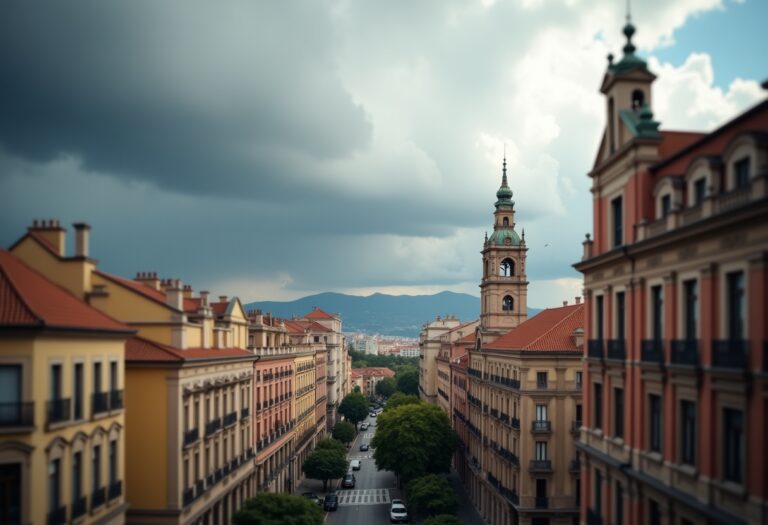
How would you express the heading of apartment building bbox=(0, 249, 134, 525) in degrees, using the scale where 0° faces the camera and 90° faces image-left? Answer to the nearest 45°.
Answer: approximately 315°
